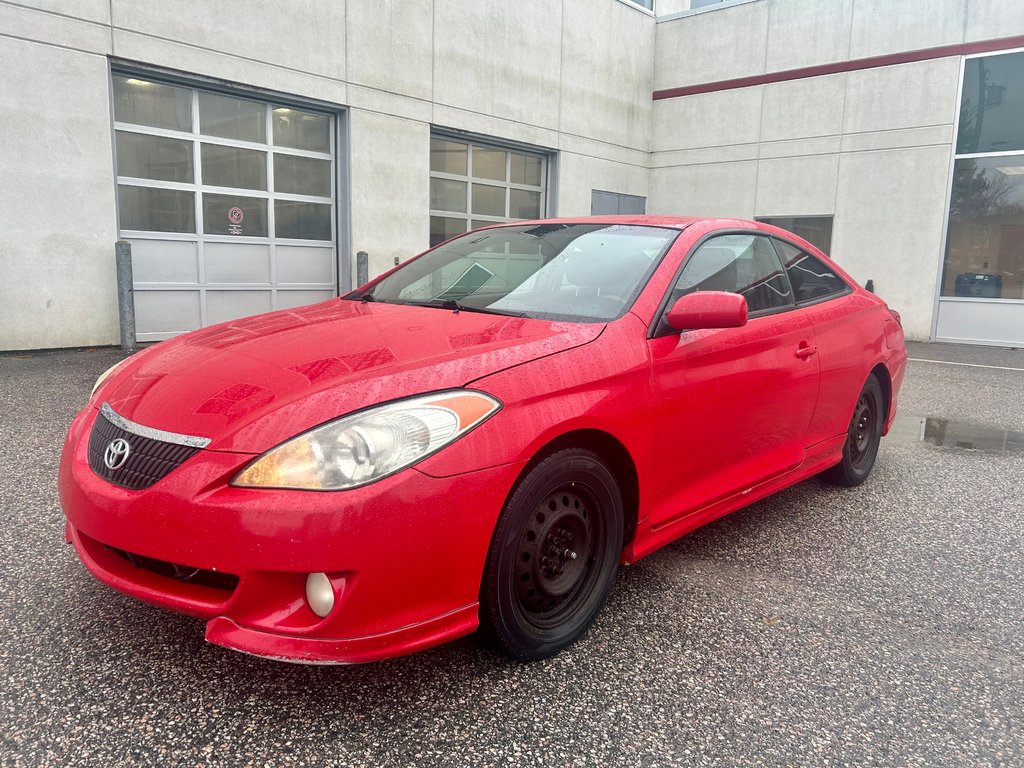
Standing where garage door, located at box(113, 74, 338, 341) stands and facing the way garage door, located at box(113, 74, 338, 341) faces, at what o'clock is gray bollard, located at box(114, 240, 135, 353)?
The gray bollard is roughly at 3 o'clock from the garage door.

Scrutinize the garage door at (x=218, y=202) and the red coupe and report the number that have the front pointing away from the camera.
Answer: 0

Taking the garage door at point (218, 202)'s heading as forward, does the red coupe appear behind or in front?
in front

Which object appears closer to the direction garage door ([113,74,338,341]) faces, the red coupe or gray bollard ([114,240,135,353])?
the red coupe

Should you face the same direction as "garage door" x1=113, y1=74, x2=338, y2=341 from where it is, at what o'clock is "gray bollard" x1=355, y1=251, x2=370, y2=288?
The gray bollard is roughly at 10 o'clock from the garage door.

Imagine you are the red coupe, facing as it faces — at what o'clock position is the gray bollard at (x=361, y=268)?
The gray bollard is roughly at 4 o'clock from the red coupe.

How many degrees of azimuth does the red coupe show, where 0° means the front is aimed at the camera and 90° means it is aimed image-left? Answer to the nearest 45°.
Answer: approximately 45°

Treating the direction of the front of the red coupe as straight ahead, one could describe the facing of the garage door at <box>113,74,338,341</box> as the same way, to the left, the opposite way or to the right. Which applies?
to the left

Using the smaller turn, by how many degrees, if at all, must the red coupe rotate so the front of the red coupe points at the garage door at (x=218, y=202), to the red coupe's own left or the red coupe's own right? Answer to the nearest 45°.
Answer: approximately 90° to the red coupe's own right
